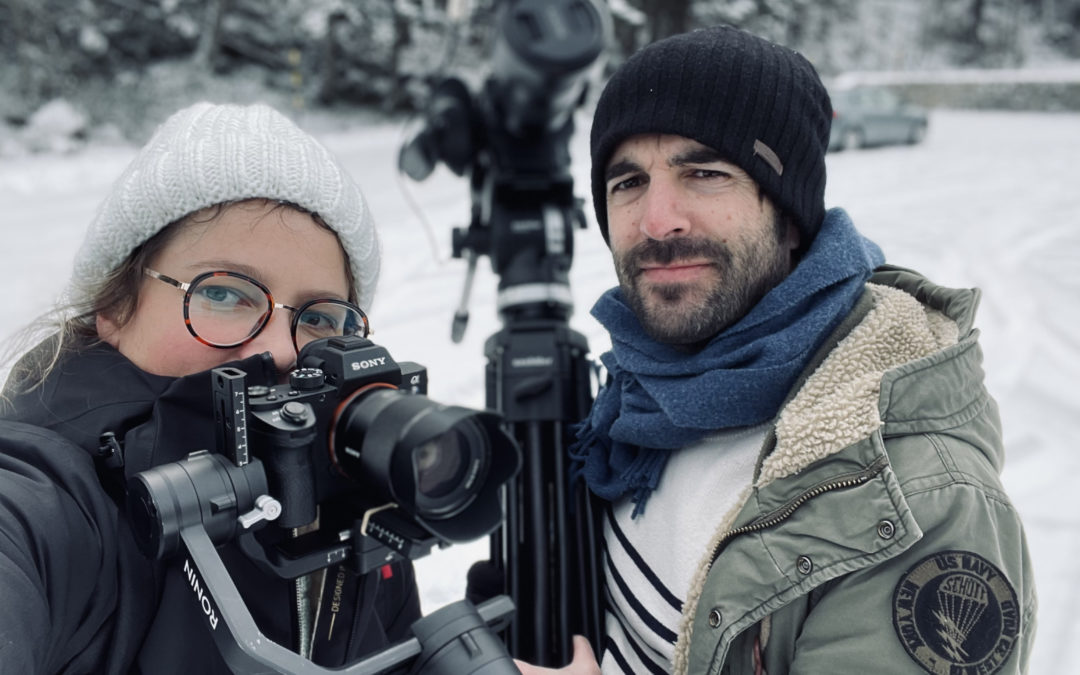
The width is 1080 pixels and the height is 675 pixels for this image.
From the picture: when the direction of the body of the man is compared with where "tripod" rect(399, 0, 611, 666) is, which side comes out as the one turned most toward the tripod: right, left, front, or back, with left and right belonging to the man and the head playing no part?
right

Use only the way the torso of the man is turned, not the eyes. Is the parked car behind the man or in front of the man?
behind

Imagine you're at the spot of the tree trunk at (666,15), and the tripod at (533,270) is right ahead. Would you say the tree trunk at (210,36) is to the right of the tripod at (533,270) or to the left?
right

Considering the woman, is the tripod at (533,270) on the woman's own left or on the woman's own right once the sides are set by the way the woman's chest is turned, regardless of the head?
on the woman's own left

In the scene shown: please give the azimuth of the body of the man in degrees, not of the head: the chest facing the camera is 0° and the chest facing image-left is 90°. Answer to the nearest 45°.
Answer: approximately 45°

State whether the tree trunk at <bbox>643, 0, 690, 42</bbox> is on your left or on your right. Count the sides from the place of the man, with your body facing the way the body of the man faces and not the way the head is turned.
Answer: on your right

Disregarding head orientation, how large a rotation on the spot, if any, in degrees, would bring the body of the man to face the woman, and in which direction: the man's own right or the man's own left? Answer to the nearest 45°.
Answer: approximately 45° to the man's own right

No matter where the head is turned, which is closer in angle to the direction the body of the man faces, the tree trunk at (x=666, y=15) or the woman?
the woman

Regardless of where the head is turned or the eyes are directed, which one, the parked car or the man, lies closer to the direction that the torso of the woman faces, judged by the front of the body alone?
the man

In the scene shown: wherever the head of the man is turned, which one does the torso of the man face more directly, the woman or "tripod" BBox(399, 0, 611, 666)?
the woman

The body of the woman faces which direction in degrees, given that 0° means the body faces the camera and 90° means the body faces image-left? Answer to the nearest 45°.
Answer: approximately 315°
